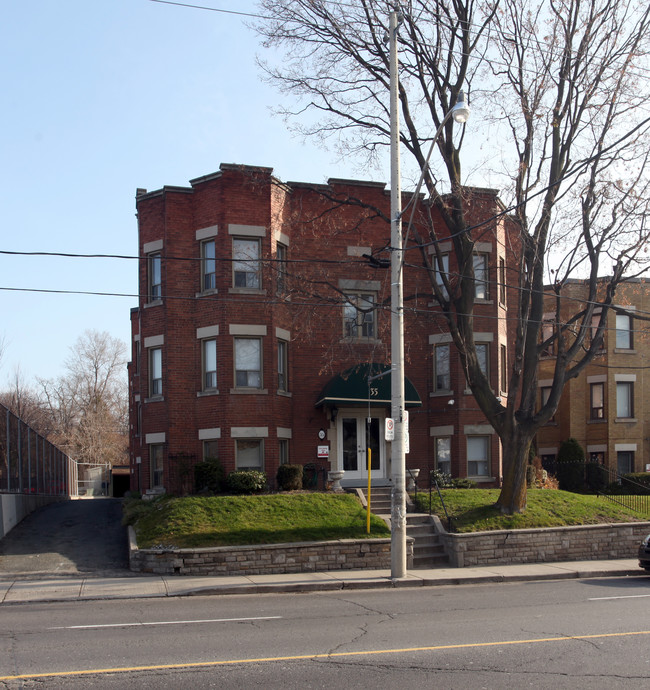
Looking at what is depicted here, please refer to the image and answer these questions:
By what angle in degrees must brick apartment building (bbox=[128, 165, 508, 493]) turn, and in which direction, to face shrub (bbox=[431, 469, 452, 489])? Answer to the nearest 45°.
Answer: approximately 90° to its left

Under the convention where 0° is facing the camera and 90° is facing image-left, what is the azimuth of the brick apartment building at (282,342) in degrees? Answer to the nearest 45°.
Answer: approximately 0°

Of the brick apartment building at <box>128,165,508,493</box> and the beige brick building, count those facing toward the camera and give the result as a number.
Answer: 2

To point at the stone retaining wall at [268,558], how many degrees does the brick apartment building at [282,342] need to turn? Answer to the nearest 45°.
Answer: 0° — it already faces it

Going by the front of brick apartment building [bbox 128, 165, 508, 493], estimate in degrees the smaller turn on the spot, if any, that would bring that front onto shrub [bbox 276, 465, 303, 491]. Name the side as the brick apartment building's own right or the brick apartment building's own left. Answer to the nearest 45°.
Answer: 0° — it already faces it
